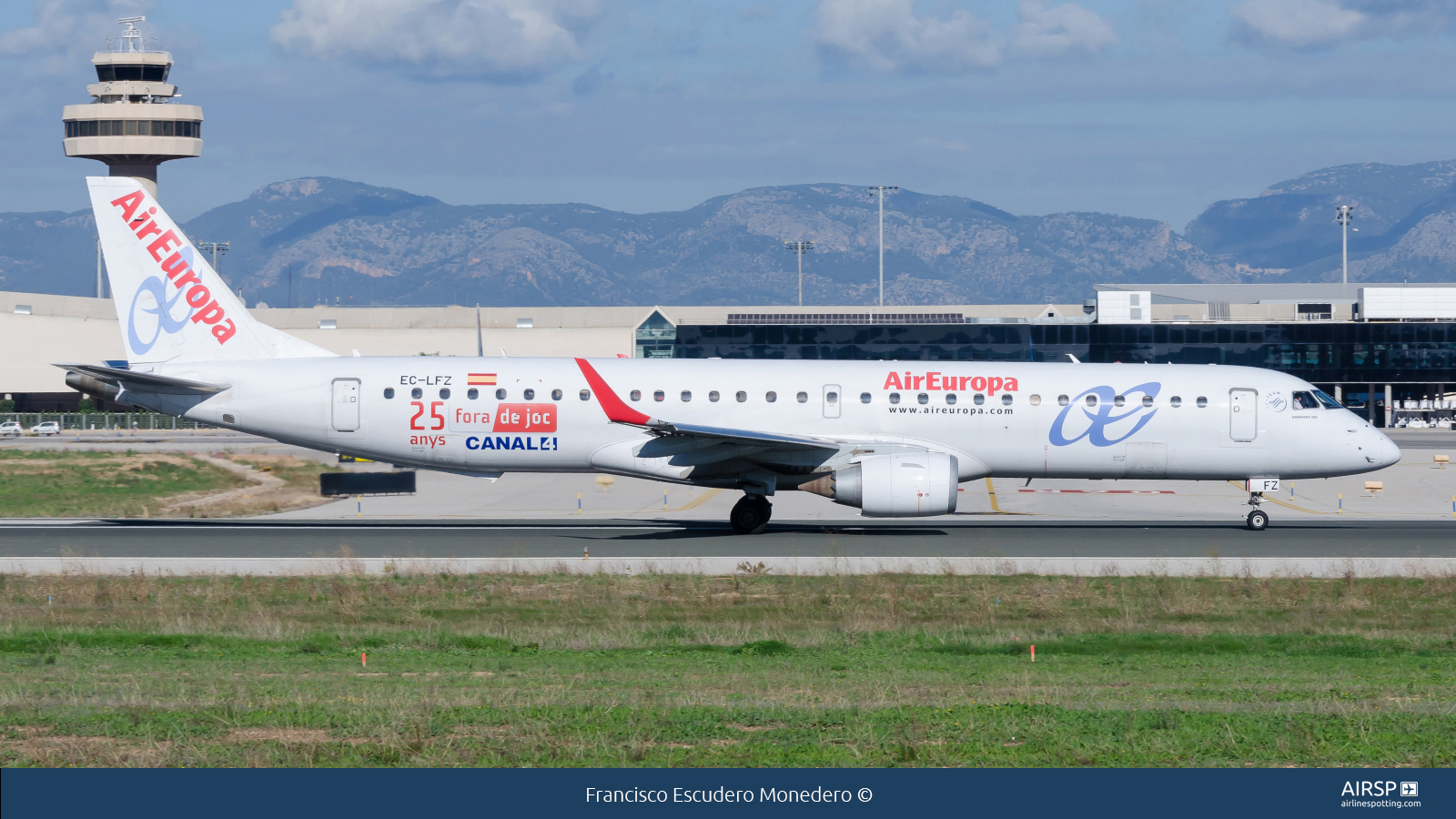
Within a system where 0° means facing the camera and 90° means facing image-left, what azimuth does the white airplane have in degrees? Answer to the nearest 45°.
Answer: approximately 270°
